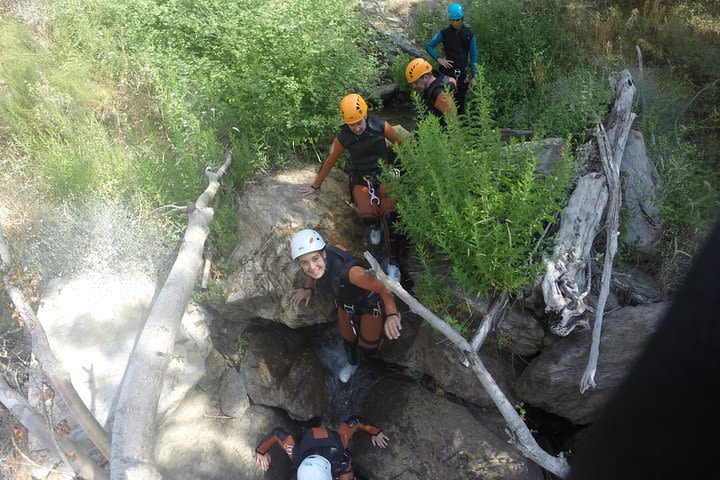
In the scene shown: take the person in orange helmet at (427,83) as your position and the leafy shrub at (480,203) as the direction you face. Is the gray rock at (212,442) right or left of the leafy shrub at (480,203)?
right

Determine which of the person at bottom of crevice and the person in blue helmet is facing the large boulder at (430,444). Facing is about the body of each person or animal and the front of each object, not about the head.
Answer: the person in blue helmet

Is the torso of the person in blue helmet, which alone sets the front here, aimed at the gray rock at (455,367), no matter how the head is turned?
yes

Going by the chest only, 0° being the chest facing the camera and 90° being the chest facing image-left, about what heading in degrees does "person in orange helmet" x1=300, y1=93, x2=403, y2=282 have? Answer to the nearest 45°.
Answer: approximately 0°

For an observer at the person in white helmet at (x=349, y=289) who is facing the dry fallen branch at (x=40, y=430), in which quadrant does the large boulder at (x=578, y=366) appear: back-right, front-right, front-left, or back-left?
back-left
